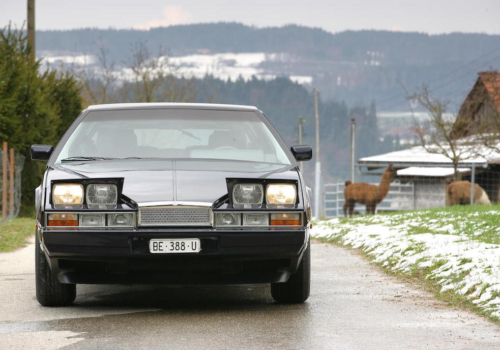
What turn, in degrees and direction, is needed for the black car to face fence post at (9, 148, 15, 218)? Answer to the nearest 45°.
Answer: approximately 180°

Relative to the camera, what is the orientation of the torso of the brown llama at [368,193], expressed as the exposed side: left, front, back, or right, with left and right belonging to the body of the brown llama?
right

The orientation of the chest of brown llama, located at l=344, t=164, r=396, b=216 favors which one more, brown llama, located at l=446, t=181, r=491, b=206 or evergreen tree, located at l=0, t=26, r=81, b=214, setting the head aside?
the brown llama

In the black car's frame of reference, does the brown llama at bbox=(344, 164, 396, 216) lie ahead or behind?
behind

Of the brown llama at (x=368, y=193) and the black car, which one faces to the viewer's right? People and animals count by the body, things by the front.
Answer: the brown llama

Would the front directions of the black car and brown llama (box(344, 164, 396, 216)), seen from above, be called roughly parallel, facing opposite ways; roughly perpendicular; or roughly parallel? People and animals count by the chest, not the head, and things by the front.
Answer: roughly perpendicular

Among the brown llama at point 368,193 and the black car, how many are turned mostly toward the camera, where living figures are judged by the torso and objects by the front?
1

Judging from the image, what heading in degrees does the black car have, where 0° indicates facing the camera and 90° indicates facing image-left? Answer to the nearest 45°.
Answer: approximately 0°

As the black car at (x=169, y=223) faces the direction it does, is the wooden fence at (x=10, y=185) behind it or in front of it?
behind
